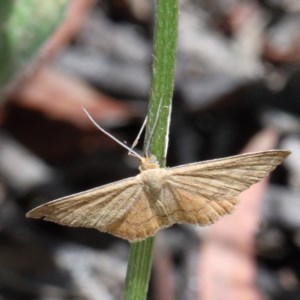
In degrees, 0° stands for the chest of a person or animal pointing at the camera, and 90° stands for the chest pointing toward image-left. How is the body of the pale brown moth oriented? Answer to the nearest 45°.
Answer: approximately 180°
